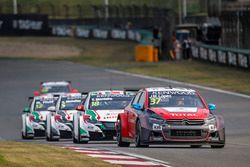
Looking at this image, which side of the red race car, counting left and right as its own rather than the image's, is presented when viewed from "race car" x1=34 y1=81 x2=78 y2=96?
back

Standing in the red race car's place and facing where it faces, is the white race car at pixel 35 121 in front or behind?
behind

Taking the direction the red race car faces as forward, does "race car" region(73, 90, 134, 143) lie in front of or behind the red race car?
behind

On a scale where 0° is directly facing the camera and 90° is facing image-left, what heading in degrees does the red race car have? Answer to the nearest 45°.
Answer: approximately 0°

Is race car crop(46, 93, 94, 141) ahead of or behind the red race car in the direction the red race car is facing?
behind
